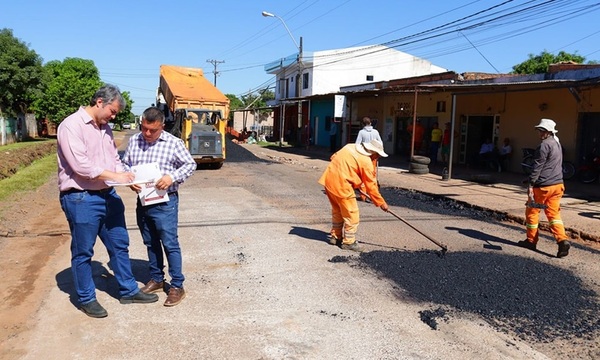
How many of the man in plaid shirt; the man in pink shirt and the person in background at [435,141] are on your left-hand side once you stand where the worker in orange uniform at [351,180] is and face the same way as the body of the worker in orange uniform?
1

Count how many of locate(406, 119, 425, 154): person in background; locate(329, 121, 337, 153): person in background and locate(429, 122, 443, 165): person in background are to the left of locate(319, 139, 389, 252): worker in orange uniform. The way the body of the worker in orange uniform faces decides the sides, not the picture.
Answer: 3

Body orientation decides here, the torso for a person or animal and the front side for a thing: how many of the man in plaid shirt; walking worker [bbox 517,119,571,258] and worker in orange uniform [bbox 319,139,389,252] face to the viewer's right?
1

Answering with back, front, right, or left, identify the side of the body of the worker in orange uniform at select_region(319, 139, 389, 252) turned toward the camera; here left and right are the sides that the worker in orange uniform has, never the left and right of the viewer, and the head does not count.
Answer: right

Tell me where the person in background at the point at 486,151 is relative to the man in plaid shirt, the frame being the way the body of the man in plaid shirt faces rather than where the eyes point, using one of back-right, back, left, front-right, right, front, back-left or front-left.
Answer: back

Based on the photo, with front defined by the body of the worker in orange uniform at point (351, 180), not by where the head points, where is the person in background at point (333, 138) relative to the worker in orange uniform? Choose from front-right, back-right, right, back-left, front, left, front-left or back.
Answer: left

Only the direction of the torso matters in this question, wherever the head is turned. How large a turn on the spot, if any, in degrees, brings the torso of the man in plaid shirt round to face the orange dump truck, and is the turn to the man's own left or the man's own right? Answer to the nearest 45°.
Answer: approximately 135° to the man's own right

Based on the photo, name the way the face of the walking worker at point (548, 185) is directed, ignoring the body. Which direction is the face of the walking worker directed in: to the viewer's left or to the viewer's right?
to the viewer's left

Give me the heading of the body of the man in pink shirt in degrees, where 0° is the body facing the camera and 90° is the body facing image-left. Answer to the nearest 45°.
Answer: approximately 315°

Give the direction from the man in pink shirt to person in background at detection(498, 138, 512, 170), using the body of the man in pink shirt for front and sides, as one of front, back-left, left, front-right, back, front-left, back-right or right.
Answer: left

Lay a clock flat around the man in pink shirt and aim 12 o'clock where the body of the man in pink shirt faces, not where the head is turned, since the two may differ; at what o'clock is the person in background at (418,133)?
The person in background is roughly at 9 o'clock from the man in pink shirt.

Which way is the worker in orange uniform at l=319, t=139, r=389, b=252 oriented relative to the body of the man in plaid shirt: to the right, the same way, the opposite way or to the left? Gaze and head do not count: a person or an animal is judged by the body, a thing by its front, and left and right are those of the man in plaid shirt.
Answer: to the left

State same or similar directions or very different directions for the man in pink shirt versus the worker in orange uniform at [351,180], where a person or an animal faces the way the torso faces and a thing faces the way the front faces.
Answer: same or similar directions

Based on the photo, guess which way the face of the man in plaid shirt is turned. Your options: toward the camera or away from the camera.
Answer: toward the camera

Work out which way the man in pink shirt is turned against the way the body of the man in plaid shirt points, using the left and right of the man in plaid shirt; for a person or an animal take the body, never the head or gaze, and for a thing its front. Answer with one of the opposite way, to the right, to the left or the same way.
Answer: to the left

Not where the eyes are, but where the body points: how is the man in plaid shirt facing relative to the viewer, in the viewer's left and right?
facing the viewer and to the left of the viewer
